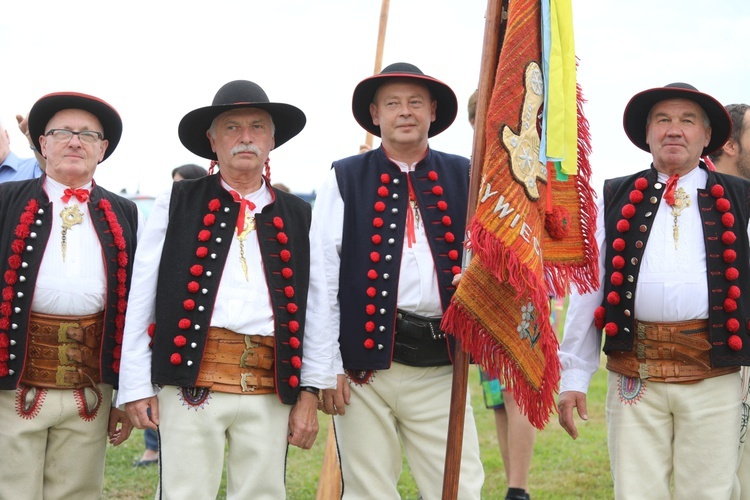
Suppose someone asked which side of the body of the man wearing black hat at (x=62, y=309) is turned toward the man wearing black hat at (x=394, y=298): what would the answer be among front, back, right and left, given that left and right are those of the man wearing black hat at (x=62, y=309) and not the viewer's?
left

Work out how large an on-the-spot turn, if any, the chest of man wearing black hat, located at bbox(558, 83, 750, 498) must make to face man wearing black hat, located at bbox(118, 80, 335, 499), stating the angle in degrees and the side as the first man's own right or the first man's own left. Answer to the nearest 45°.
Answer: approximately 45° to the first man's own right

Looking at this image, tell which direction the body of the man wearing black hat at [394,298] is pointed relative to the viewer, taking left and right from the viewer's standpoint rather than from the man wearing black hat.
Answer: facing the viewer

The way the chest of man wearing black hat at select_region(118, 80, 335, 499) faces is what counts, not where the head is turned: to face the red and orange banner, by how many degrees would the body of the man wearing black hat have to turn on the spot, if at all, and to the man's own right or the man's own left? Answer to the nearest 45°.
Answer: approximately 90° to the man's own left

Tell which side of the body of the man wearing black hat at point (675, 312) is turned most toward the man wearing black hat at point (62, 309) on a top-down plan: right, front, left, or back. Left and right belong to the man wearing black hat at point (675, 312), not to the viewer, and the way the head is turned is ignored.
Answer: right

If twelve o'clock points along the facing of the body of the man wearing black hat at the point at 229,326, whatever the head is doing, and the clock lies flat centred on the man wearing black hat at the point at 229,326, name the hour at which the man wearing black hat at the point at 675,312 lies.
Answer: the man wearing black hat at the point at 675,312 is roughly at 9 o'clock from the man wearing black hat at the point at 229,326.

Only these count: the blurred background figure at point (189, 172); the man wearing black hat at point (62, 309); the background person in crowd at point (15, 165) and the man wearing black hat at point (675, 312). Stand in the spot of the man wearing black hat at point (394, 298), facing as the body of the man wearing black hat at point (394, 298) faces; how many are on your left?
1

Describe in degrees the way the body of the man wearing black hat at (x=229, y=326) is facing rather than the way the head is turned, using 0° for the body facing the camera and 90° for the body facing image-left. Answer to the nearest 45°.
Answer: approximately 0°

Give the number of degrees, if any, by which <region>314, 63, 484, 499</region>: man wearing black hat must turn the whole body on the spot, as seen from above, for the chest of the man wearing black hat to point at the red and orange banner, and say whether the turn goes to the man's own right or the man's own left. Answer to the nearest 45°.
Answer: approximately 45° to the man's own left

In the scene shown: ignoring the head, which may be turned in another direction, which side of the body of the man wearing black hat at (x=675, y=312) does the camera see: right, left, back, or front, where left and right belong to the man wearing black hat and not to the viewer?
front

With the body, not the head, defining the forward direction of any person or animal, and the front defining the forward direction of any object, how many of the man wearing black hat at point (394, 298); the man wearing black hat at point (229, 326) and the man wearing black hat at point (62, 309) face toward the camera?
3
